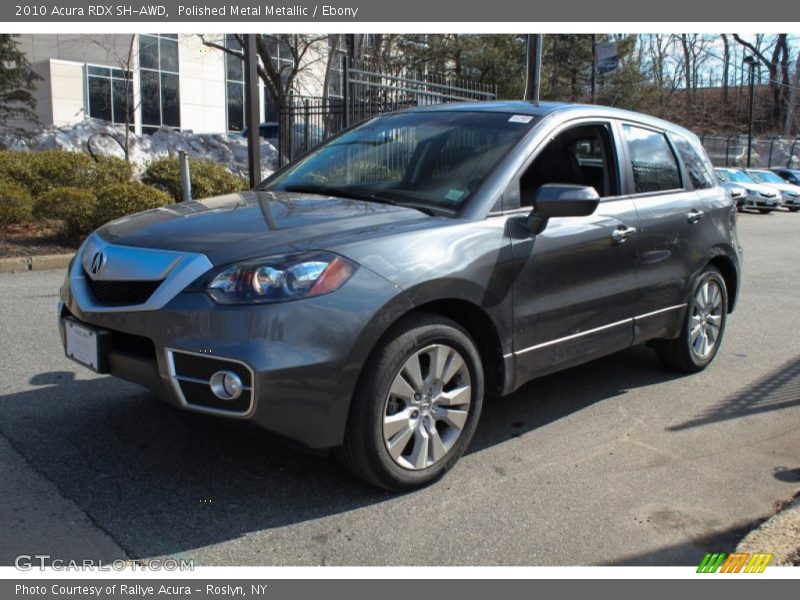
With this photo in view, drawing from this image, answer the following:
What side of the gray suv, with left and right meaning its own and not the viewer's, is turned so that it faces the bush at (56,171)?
right

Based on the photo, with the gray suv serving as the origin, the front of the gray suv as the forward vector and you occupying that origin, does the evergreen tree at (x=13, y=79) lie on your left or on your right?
on your right

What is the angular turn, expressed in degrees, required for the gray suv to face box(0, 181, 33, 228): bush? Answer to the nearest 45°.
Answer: approximately 90° to its right

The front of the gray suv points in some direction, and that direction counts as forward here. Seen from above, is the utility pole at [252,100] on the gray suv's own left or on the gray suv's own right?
on the gray suv's own right

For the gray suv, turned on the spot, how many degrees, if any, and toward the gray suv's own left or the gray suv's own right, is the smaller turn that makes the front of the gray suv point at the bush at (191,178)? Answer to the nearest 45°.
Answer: approximately 135° to the gray suv's own right

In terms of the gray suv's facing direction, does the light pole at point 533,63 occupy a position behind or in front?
behind

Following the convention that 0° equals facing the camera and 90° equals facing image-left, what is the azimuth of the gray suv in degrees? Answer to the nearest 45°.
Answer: approximately 45°
